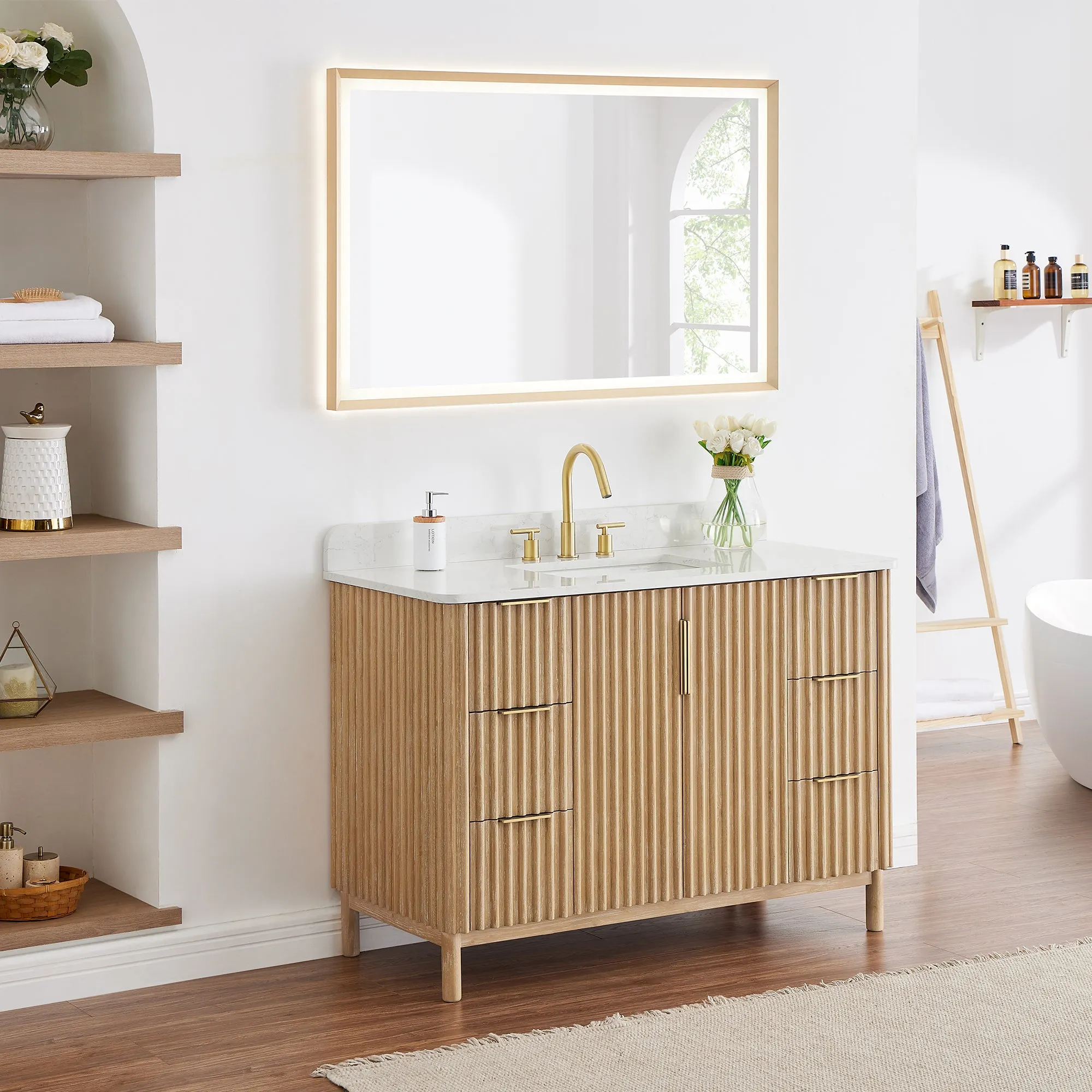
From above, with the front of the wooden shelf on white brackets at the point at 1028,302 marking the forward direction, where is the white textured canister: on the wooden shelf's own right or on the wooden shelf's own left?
on the wooden shelf's own right

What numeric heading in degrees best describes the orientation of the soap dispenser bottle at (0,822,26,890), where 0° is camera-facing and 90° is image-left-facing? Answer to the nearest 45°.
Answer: approximately 270°

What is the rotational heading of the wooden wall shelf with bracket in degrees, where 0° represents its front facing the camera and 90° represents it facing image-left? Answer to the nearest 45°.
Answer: approximately 315°

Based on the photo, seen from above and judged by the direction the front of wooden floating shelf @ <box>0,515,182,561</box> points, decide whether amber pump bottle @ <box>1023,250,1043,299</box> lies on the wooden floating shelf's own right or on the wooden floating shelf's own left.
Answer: on the wooden floating shelf's own left

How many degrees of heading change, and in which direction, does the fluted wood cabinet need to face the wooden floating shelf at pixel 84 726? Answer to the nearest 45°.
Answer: approximately 135° to its right

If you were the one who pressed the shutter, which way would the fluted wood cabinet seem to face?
facing the viewer and to the right of the viewer
